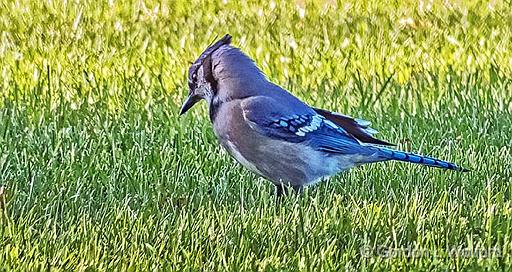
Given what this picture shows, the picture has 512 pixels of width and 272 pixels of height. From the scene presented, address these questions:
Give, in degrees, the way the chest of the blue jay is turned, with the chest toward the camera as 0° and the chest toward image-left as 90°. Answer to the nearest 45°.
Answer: approximately 90°

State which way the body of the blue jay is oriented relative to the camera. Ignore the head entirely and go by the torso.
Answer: to the viewer's left
